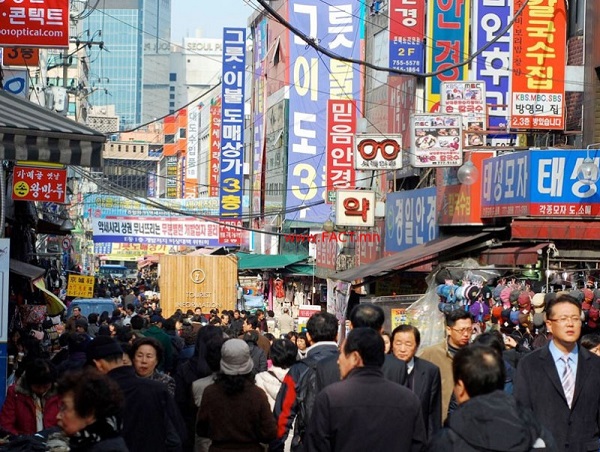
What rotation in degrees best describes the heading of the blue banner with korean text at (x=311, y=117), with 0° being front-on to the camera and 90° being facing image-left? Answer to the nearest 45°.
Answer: approximately 0°

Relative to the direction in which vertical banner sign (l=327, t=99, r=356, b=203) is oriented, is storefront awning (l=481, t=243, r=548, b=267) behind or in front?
in front

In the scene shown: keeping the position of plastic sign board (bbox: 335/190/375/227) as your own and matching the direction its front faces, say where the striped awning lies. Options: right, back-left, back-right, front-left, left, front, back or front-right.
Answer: front

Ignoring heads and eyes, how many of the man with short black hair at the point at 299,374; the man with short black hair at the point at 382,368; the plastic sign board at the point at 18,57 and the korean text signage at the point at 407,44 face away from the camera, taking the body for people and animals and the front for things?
2

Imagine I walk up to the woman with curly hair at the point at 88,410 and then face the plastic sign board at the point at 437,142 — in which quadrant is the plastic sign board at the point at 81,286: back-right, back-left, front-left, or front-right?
front-left

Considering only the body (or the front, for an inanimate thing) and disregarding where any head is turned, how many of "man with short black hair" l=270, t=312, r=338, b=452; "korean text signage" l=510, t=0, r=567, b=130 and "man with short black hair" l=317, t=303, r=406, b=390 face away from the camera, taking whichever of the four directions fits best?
2

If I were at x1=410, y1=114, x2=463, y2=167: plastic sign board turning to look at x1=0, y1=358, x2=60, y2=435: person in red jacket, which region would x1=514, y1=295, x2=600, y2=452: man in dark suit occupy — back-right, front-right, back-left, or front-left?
front-left

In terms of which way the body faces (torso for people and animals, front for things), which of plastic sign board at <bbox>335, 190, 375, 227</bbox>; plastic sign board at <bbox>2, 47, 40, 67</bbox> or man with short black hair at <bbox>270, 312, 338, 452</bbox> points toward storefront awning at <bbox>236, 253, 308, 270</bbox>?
the man with short black hair

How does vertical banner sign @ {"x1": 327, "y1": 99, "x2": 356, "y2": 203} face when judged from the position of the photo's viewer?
facing the viewer

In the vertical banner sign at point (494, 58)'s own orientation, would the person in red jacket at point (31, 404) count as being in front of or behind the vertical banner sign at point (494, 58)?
in front

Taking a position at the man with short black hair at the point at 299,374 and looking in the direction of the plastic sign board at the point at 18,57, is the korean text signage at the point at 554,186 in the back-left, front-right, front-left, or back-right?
front-right

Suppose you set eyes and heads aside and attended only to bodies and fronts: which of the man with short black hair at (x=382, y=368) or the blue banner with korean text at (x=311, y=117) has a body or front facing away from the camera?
the man with short black hair

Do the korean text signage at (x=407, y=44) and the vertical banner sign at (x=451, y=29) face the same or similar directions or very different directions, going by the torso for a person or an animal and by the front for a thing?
same or similar directions

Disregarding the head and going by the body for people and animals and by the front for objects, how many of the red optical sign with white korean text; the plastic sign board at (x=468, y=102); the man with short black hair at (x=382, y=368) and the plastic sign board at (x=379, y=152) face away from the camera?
1
